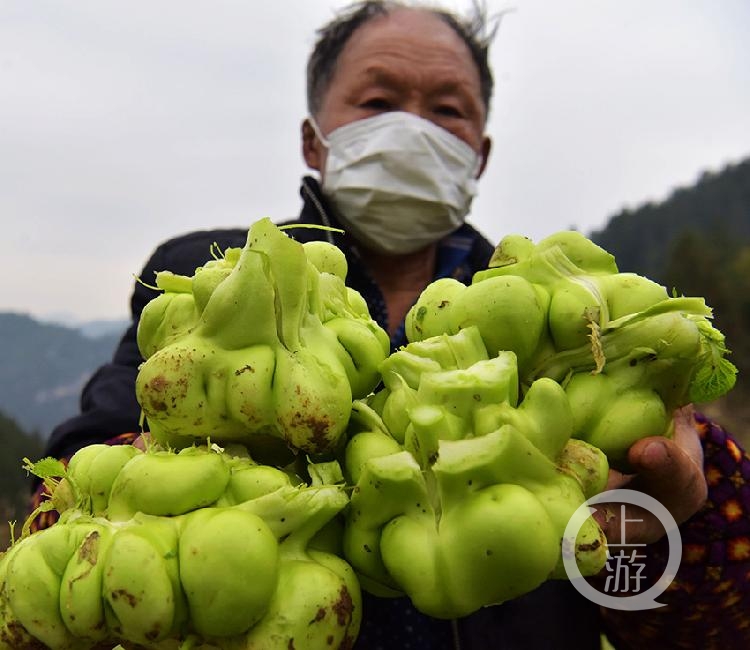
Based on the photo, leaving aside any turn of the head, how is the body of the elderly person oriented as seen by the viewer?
toward the camera
